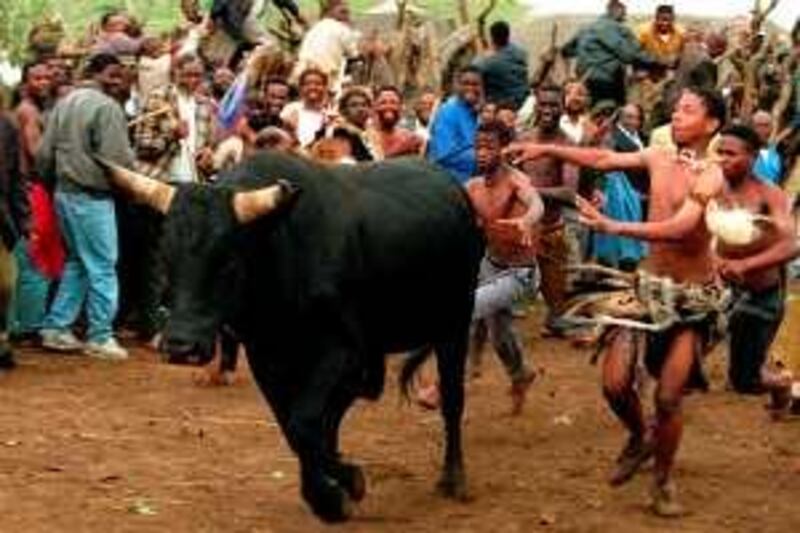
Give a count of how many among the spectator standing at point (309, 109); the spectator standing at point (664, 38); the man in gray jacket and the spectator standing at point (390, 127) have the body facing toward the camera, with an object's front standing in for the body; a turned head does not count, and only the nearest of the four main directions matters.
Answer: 3

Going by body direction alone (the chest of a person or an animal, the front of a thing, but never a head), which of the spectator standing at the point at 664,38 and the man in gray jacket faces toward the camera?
the spectator standing

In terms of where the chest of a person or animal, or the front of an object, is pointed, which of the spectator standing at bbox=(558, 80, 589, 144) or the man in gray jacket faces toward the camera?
the spectator standing

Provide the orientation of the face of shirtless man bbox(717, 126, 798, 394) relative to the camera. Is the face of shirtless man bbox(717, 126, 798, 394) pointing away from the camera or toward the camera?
toward the camera

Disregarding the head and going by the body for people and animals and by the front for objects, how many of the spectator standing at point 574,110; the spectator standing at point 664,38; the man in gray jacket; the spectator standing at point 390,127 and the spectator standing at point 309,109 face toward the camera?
4

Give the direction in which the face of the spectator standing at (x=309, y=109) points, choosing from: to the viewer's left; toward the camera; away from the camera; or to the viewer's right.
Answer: toward the camera

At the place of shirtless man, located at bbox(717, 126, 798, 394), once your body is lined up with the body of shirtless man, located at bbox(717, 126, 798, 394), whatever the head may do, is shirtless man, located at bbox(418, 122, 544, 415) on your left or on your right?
on your right

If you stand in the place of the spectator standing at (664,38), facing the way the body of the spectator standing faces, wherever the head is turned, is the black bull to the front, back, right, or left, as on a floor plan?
front

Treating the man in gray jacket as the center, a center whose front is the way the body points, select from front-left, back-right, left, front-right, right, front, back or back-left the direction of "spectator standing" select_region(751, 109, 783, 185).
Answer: front-right

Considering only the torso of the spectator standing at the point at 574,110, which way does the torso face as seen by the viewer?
toward the camera

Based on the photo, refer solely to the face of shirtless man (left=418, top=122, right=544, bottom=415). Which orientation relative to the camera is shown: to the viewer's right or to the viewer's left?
to the viewer's left

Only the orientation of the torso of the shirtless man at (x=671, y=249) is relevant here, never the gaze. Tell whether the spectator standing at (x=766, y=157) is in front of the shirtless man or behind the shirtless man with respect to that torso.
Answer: behind

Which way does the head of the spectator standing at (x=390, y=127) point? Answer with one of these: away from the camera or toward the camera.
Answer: toward the camera

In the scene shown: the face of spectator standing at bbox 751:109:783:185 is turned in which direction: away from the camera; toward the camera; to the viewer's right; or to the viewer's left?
toward the camera
